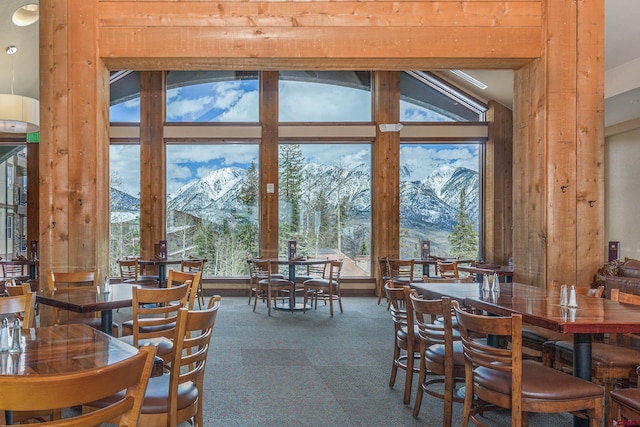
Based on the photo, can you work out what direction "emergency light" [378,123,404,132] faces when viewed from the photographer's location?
facing the viewer

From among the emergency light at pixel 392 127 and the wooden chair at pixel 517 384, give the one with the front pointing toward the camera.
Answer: the emergency light

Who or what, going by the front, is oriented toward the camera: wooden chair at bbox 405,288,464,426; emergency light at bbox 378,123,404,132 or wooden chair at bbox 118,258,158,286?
the emergency light

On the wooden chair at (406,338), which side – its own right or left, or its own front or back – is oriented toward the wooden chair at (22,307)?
back

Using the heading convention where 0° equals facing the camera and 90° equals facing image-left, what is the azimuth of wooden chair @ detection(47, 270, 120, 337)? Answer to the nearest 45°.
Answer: approximately 315°

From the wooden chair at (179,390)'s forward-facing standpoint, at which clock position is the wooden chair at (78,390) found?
the wooden chair at (78,390) is roughly at 8 o'clock from the wooden chair at (179,390).

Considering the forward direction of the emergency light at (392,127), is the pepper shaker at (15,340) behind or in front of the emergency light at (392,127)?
in front

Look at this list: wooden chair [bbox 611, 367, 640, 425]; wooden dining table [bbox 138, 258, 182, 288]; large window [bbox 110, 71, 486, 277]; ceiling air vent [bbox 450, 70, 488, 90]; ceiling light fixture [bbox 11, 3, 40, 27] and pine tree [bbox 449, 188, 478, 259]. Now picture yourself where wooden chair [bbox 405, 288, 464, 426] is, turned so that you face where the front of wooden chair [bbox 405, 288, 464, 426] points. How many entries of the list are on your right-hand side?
1

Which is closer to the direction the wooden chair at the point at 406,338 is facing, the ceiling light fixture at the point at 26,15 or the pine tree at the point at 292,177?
the pine tree

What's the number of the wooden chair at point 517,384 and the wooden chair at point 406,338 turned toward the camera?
0

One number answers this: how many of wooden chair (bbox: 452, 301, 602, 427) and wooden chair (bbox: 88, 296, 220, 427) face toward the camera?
0

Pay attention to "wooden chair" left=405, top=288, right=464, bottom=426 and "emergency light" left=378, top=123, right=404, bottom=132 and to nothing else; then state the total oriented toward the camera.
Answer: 1

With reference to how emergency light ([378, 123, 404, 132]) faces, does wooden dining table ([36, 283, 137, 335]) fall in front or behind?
in front
